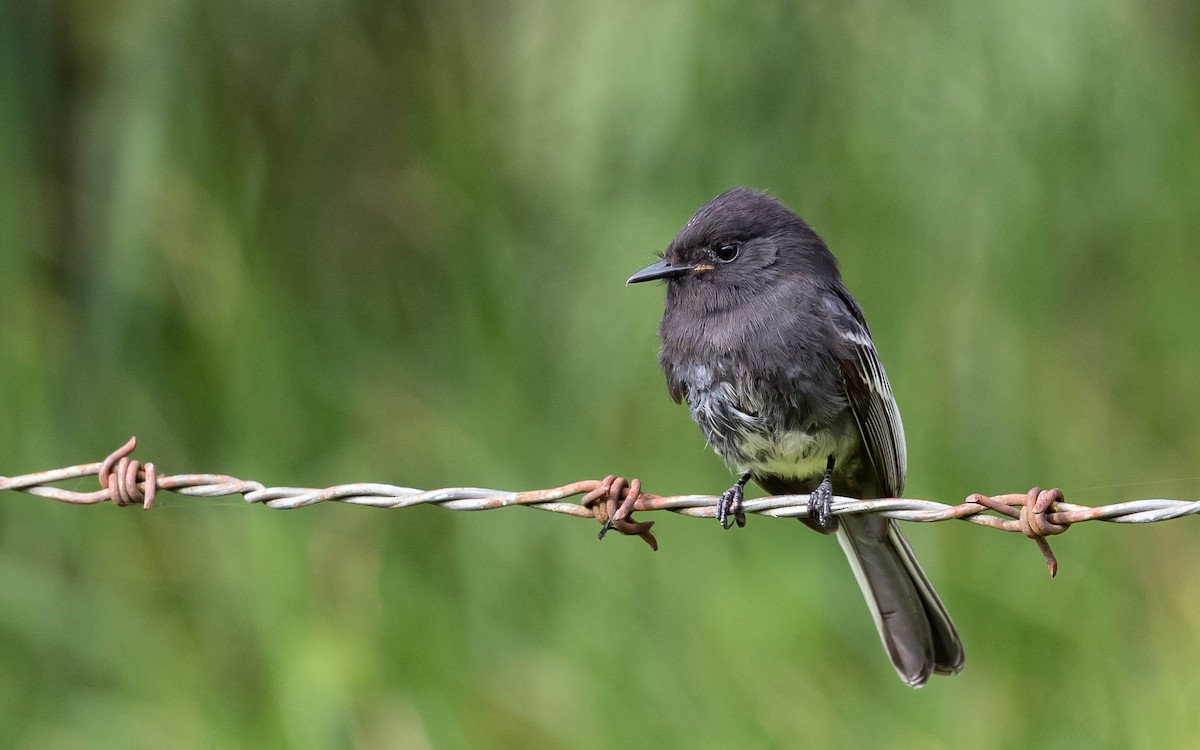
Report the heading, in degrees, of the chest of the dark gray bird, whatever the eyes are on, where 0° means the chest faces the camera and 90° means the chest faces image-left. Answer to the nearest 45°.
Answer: approximately 45°
